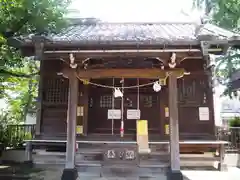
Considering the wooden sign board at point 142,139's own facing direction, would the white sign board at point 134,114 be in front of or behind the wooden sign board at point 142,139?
behind

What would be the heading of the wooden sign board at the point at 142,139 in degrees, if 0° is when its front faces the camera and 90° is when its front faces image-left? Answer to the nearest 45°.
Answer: approximately 0°

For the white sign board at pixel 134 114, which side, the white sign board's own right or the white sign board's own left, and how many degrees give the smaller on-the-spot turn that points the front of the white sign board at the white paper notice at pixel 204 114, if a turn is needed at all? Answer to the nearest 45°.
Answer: approximately 90° to the white sign board's own left

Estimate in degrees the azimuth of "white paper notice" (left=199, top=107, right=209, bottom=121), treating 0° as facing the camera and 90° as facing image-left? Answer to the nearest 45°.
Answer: approximately 0°

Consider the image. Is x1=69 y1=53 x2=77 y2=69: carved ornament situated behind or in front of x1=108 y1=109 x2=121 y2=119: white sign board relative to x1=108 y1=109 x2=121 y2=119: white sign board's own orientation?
in front

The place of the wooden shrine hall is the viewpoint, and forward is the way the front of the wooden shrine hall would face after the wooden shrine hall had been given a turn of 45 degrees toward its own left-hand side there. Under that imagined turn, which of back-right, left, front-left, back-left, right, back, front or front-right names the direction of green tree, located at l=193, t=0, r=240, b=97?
left
